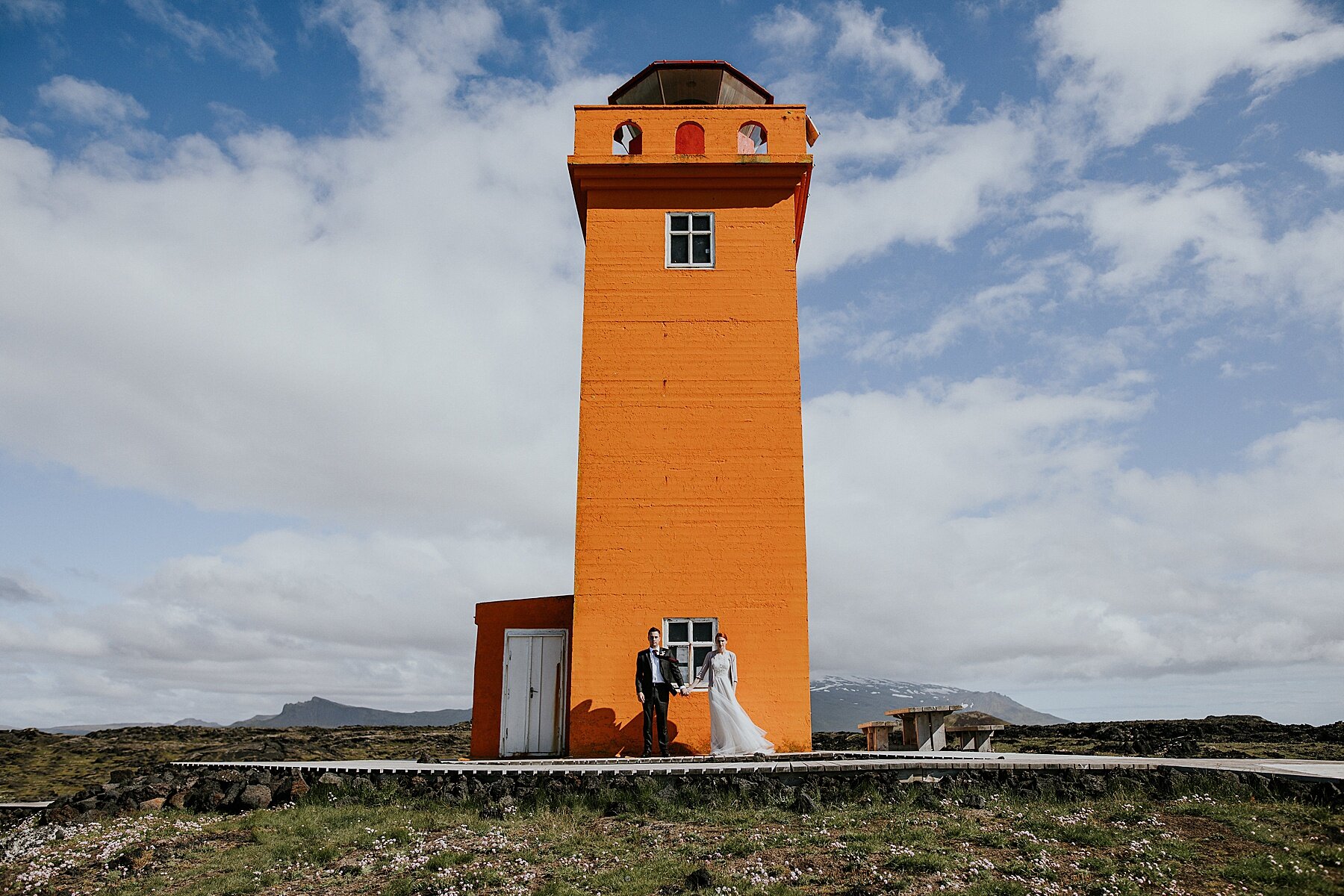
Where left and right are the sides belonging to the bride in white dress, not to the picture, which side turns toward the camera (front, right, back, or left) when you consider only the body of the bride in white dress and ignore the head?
front

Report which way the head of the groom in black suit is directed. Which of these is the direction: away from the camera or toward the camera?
toward the camera

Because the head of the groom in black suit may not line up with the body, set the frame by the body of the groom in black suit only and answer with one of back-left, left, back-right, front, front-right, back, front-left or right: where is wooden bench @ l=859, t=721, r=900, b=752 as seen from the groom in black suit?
back-left

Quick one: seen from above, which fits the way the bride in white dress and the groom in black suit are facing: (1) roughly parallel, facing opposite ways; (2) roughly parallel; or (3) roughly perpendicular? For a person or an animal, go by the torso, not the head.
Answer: roughly parallel

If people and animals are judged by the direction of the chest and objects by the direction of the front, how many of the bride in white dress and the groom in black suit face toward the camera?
2

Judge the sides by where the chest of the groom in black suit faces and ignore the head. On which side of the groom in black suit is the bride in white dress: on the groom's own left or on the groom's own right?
on the groom's own left

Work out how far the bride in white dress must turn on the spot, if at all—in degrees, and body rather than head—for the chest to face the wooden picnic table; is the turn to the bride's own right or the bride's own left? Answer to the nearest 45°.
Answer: approximately 135° to the bride's own left

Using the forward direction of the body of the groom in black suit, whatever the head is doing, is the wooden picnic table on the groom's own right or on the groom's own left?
on the groom's own left

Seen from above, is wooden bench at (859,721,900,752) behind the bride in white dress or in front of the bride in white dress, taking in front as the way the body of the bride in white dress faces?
behind

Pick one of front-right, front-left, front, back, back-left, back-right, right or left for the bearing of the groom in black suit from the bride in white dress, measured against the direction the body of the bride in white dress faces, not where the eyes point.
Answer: right

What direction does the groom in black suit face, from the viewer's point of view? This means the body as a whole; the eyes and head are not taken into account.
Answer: toward the camera
